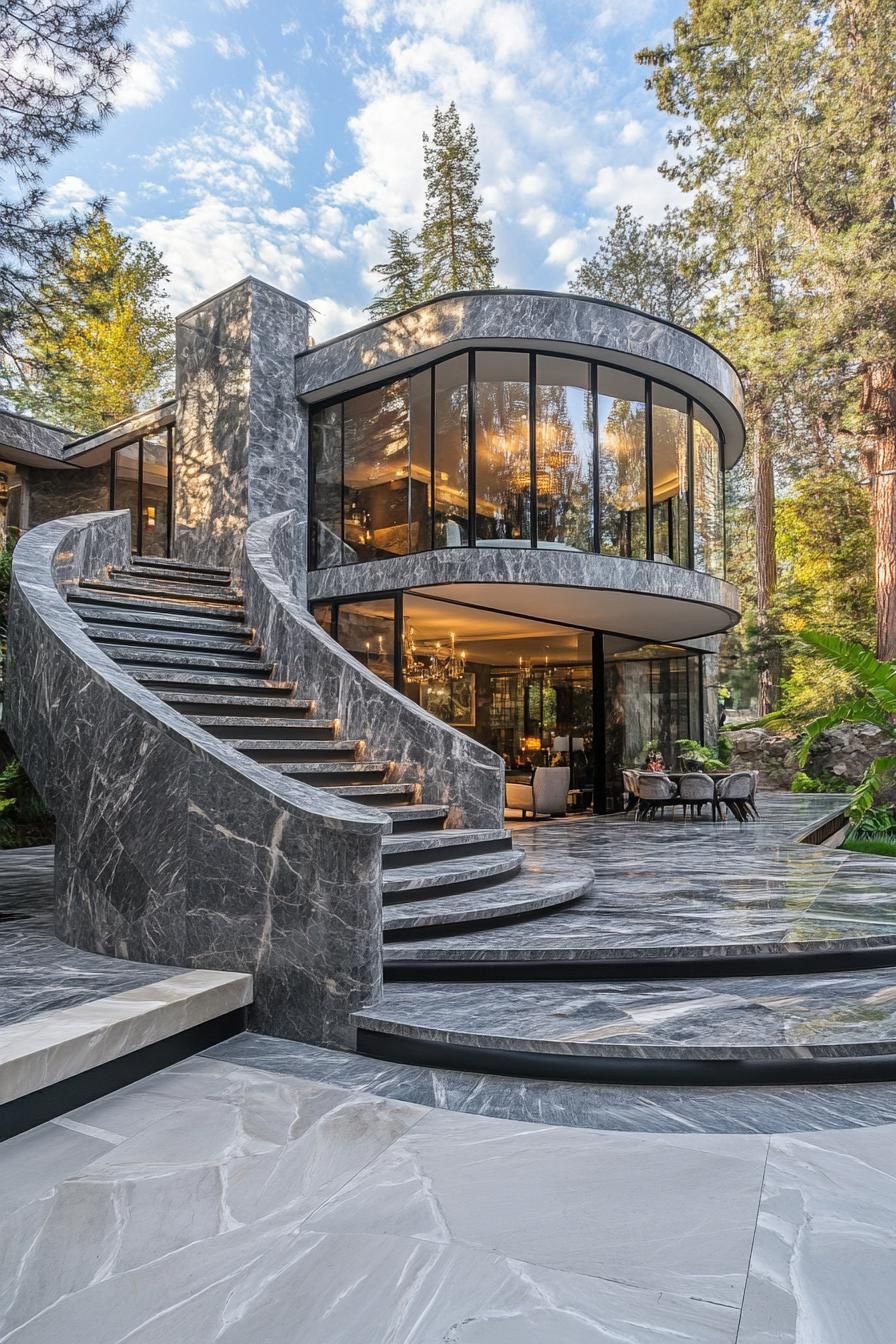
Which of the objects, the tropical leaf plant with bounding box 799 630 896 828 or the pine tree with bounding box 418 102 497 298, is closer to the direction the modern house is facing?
the tropical leaf plant

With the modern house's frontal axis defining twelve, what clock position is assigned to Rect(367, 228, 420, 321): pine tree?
The pine tree is roughly at 6 o'clock from the modern house.

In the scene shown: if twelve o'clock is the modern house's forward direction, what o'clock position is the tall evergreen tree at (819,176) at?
The tall evergreen tree is roughly at 8 o'clock from the modern house.

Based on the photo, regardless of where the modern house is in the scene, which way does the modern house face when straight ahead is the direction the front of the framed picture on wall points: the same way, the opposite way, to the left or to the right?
the same way

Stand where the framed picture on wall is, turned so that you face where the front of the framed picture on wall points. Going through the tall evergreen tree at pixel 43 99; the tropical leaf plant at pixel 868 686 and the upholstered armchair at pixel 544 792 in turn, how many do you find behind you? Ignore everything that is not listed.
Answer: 0

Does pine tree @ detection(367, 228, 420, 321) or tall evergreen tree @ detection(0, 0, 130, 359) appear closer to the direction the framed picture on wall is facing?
the tall evergreen tree

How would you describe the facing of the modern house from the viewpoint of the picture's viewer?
facing the viewer

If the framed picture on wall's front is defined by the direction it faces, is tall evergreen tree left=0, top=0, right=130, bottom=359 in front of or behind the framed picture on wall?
in front

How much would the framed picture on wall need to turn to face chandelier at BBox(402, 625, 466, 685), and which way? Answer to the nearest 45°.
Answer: approximately 45° to its right
